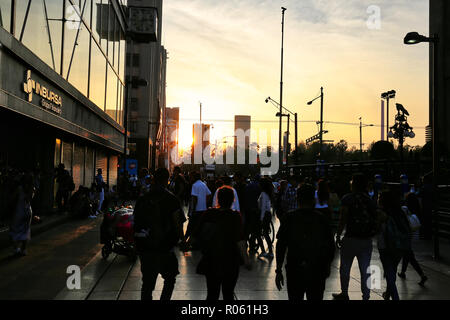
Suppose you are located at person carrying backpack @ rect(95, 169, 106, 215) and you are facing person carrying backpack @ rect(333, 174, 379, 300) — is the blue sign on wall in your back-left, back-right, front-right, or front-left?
back-left

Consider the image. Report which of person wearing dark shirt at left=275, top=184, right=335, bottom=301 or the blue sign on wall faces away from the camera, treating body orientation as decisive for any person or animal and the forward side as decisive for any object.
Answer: the person wearing dark shirt

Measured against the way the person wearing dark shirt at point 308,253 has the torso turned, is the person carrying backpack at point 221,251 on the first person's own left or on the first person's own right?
on the first person's own left

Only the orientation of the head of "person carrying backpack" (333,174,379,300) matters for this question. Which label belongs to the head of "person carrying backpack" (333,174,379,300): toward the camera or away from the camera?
away from the camera

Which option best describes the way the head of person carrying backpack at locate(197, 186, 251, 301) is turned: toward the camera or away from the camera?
away from the camera

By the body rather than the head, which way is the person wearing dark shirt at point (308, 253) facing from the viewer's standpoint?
away from the camera

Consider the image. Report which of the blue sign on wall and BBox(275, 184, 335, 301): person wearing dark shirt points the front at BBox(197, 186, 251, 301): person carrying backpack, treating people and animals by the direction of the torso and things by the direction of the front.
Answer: the blue sign on wall

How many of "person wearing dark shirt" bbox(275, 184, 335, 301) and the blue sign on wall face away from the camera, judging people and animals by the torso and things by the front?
1

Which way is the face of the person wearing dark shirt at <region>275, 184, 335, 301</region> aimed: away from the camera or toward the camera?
away from the camera
